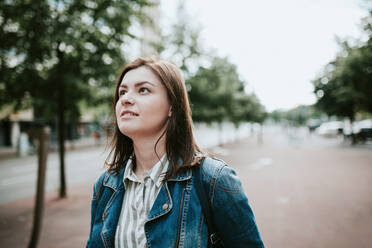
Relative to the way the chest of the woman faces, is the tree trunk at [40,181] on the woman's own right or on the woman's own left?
on the woman's own right

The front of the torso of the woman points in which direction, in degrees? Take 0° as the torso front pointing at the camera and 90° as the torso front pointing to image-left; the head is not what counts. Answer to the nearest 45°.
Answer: approximately 45°
